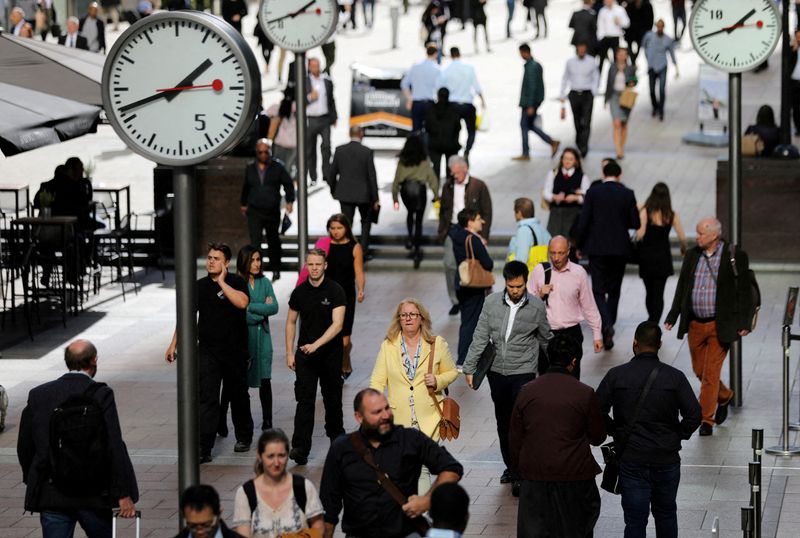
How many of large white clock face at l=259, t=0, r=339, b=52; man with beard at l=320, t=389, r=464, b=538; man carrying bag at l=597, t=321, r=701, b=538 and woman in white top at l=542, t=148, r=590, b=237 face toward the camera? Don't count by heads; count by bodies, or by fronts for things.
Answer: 3

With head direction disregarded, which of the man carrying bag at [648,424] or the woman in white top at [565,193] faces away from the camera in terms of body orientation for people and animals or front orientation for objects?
the man carrying bag

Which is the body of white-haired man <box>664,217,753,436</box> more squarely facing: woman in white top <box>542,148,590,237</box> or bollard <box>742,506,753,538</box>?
the bollard

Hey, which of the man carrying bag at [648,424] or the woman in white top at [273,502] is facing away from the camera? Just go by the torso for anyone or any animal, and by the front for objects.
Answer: the man carrying bag

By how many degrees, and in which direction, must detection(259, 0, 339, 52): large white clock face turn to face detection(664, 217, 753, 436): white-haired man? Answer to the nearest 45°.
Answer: approximately 45° to its left

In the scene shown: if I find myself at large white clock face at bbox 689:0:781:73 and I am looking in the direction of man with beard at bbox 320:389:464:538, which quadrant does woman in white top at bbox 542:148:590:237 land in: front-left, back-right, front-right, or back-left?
back-right

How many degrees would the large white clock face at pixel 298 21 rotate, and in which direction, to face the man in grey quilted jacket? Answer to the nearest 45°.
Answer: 0° — it already faces them

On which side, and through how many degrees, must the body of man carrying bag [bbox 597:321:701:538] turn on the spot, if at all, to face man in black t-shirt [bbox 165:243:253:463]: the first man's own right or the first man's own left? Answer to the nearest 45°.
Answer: approximately 45° to the first man's own left
